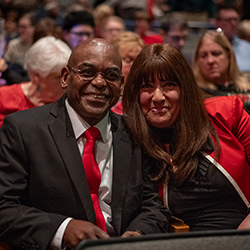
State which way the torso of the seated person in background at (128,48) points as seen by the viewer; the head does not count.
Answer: toward the camera

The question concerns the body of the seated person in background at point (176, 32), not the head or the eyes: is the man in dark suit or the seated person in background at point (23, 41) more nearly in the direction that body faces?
the man in dark suit

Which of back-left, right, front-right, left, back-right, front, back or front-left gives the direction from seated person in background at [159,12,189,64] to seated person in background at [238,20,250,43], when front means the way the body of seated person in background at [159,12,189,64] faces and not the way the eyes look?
left

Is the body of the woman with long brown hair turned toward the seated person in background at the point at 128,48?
no

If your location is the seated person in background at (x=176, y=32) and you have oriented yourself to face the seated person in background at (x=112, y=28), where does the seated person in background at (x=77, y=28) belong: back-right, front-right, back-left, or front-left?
front-left

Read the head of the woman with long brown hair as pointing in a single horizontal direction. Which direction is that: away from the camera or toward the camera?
toward the camera

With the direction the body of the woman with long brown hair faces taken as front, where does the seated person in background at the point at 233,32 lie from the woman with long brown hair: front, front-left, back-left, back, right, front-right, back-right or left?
back-right

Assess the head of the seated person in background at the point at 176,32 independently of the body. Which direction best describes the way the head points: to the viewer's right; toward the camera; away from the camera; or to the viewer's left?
toward the camera

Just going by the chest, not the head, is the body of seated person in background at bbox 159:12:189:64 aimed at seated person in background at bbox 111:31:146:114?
no

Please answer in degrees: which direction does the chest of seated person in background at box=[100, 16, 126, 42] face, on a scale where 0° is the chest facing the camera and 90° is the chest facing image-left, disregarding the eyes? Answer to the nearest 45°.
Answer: approximately 315°

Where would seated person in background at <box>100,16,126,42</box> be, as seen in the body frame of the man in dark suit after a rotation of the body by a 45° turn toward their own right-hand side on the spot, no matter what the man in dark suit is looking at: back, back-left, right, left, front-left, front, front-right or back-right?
back

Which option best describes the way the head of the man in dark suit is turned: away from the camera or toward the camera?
toward the camera

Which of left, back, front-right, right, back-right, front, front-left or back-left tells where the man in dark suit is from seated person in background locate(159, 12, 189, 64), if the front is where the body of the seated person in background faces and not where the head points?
front-right

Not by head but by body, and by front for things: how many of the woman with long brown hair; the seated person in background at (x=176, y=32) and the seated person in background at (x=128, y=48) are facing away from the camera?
0

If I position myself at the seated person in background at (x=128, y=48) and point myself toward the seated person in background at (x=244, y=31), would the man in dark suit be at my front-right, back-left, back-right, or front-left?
back-right

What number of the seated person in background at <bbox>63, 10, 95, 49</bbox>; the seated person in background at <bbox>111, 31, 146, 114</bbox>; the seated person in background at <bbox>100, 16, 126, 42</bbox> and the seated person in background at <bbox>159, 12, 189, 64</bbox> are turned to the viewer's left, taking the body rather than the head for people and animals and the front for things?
0

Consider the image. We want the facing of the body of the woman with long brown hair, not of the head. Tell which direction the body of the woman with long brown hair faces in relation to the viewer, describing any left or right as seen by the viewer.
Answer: facing the viewer and to the left of the viewer

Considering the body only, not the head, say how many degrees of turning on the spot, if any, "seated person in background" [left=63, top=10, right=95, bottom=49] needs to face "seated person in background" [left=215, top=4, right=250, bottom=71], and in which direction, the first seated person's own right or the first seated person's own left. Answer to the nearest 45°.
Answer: approximately 45° to the first seated person's own left

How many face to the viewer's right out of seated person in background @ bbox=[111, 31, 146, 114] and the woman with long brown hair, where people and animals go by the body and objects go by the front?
0
